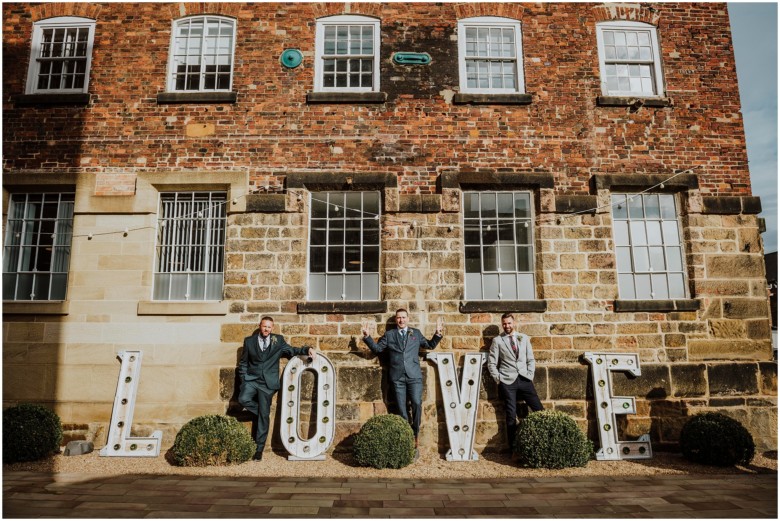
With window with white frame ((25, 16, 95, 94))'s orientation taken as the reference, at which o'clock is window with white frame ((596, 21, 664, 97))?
window with white frame ((596, 21, 664, 97)) is roughly at 10 o'clock from window with white frame ((25, 16, 95, 94)).

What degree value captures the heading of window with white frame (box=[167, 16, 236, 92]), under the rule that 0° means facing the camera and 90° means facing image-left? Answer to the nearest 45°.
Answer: approximately 0°

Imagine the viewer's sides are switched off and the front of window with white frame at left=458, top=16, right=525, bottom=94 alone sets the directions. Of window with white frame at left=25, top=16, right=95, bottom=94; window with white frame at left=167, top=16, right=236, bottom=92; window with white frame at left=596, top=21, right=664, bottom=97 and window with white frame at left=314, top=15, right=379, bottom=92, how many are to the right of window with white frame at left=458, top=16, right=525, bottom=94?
3

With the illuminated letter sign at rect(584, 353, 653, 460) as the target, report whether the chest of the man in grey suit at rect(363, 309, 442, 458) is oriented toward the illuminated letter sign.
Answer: no

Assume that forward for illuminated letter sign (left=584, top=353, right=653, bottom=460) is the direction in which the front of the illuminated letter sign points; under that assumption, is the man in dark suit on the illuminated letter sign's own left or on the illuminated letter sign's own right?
on the illuminated letter sign's own right

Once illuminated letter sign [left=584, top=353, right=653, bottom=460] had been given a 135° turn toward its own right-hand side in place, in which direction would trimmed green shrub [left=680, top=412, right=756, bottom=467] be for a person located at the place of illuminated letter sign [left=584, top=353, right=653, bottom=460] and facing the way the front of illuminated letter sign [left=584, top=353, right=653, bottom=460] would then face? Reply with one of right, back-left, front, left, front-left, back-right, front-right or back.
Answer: back-right

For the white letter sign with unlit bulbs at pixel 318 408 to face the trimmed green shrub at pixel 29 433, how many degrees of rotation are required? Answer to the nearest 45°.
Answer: approximately 90° to its right

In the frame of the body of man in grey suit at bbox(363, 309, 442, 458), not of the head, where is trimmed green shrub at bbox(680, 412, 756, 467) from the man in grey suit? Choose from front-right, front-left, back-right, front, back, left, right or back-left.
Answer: left

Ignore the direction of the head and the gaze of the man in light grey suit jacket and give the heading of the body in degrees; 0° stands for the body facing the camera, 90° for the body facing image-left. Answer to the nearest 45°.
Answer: approximately 0°

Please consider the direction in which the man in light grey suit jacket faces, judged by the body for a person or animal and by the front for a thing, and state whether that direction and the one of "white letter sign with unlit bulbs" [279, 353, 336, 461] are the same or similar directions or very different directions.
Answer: same or similar directions

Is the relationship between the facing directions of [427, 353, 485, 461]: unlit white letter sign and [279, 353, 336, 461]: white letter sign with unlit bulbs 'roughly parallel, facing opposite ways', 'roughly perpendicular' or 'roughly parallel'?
roughly parallel

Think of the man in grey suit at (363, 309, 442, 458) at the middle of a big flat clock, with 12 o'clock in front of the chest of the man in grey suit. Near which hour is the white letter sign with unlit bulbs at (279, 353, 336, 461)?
The white letter sign with unlit bulbs is roughly at 3 o'clock from the man in grey suit.

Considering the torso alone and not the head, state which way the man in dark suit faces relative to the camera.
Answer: toward the camera

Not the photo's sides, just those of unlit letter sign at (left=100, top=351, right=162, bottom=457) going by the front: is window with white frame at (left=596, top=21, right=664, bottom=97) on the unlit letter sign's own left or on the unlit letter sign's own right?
on the unlit letter sign's own left

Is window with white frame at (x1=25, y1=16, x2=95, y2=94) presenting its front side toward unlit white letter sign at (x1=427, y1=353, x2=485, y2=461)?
no

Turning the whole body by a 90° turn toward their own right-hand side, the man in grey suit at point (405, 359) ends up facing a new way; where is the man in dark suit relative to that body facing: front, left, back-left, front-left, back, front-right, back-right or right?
front

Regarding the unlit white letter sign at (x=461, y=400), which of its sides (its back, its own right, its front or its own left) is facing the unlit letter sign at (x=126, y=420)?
right

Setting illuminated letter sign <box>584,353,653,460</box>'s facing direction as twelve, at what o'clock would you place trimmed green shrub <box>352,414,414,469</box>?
The trimmed green shrub is roughly at 2 o'clock from the illuminated letter sign.

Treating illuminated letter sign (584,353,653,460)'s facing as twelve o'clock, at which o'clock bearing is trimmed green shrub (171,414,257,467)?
The trimmed green shrub is roughly at 2 o'clock from the illuminated letter sign.

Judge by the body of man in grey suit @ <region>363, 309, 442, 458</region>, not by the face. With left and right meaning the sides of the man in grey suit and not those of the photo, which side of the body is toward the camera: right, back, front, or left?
front
